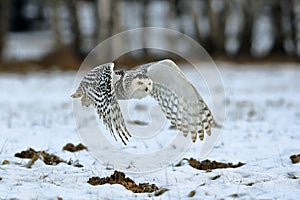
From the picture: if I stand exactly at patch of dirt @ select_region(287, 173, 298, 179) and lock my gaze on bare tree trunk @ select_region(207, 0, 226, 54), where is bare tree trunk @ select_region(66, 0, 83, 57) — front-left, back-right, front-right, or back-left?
front-left

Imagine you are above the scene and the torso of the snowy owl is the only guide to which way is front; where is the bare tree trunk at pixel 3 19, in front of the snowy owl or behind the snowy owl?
behind

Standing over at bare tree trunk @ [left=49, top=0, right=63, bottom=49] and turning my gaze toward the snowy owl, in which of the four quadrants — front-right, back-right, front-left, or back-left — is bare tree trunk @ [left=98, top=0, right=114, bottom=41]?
front-left

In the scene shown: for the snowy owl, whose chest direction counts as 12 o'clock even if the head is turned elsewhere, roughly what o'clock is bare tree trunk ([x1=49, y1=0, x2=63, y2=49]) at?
The bare tree trunk is roughly at 7 o'clock from the snowy owl.

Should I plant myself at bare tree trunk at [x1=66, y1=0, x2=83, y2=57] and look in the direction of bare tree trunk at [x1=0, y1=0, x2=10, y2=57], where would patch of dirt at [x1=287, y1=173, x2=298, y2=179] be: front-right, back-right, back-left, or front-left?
back-left

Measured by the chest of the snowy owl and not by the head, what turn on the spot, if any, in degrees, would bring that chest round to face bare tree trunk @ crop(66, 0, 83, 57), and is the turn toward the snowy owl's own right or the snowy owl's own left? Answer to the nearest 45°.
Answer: approximately 135° to the snowy owl's own left

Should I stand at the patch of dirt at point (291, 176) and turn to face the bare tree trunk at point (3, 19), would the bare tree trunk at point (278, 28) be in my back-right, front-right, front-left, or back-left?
front-right

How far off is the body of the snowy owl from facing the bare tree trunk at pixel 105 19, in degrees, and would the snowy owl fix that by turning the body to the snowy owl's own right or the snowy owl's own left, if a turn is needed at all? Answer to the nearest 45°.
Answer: approximately 135° to the snowy owl's own left
